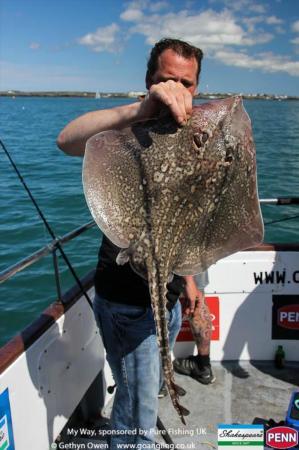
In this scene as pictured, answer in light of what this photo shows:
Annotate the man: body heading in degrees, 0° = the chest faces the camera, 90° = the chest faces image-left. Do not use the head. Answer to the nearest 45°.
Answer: approximately 315°
